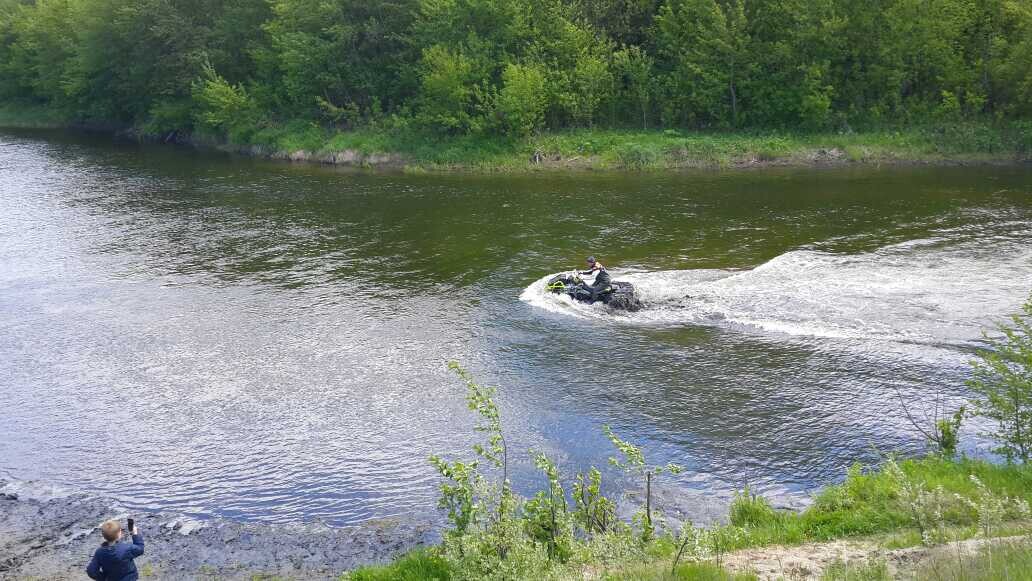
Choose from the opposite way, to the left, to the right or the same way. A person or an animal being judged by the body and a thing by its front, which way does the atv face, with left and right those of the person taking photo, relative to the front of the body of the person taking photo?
to the left

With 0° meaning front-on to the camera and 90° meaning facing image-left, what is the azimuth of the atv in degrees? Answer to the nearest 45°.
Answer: approximately 90°

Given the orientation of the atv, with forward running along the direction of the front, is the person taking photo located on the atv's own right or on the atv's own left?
on the atv's own left

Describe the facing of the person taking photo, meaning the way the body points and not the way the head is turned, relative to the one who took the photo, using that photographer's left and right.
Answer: facing away from the viewer and to the right of the viewer

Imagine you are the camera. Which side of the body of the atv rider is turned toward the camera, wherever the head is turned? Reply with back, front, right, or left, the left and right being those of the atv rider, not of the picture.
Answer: left

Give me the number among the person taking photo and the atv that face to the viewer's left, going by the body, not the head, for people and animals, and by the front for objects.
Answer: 1

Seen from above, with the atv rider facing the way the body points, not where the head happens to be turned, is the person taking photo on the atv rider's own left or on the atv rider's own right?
on the atv rider's own left

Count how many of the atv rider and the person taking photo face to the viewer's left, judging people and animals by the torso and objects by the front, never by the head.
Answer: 1
